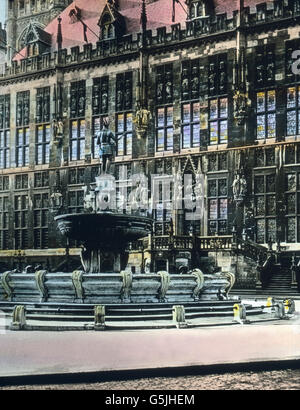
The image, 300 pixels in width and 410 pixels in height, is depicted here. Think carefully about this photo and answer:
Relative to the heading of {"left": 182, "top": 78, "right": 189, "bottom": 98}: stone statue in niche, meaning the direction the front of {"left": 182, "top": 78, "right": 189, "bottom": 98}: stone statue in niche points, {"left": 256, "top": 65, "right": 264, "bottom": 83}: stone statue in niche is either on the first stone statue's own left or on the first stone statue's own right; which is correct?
on the first stone statue's own left

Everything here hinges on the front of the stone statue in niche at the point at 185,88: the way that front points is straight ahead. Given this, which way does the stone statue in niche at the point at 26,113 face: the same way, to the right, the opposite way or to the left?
the same way

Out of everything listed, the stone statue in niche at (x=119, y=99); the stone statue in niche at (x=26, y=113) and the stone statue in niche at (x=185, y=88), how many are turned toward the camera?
3

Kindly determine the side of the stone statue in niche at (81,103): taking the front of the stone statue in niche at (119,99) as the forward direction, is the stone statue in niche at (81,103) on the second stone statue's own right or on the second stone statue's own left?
on the second stone statue's own right

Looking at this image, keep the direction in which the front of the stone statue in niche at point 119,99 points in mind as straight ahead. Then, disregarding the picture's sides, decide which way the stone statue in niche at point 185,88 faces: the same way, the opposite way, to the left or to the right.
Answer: the same way

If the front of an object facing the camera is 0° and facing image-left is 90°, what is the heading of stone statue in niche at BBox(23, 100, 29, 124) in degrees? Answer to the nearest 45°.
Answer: approximately 0°

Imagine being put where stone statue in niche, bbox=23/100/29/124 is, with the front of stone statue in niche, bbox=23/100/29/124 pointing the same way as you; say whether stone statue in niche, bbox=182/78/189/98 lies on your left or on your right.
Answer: on your left

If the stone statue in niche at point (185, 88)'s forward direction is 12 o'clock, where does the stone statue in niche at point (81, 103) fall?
the stone statue in niche at point (81, 103) is roughly at 3 o'clock from the stone statue in niche at point (185, 88).

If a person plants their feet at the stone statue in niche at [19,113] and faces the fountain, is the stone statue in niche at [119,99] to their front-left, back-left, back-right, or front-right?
front-left

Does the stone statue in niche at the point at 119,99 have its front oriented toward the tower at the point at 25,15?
no

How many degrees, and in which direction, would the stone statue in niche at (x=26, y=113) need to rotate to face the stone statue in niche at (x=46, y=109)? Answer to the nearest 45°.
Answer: approximately 90° to its left

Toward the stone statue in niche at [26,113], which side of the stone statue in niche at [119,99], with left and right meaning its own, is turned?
right

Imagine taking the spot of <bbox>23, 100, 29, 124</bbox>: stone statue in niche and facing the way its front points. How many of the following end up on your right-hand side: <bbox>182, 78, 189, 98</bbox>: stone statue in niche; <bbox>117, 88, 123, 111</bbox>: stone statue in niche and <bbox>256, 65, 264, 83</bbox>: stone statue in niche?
0

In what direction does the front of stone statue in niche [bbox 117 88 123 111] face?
toward the camera

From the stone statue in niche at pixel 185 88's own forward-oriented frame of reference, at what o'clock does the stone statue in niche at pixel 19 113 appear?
the stone statue in niche at pixel 19 113 is roughly at 3 o'clock from the stone statue in niche at pixel 185 88.

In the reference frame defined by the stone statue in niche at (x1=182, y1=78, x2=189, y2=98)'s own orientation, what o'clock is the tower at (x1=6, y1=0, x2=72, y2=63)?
The tower is roughly at 3 o'clock from the stone statue in niche.

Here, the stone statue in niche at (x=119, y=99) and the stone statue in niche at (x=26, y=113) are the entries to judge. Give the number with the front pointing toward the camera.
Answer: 2
